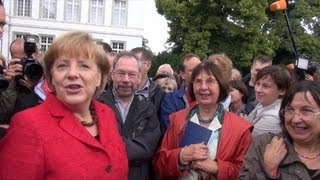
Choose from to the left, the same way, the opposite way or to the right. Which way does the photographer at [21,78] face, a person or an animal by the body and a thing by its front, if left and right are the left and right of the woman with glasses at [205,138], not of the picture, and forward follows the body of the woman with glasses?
to the left

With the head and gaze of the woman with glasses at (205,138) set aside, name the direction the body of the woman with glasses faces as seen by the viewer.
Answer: toward the camera

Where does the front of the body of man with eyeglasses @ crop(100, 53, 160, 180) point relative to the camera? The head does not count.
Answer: toward the camera

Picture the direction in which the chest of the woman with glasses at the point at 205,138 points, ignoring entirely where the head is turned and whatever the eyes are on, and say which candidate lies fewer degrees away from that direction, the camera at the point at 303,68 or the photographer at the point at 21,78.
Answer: the photographer

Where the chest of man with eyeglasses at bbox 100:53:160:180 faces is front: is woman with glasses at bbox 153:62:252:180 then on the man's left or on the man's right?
on the man's left

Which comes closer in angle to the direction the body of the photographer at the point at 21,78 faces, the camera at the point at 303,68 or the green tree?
the camera

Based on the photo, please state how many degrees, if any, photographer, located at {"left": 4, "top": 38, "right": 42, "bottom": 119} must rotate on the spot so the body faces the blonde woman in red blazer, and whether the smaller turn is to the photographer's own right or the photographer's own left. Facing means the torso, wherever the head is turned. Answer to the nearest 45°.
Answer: approximately 45° to the photographer's own right

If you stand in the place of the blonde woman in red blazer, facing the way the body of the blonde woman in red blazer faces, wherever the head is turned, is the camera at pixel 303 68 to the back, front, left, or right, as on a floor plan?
left

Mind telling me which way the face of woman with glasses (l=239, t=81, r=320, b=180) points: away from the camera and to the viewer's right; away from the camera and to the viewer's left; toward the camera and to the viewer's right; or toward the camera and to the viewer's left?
toward the camera and to the viewer's left

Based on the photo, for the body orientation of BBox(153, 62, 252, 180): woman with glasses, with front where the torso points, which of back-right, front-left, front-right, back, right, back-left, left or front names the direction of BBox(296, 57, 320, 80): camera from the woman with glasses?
back-left
